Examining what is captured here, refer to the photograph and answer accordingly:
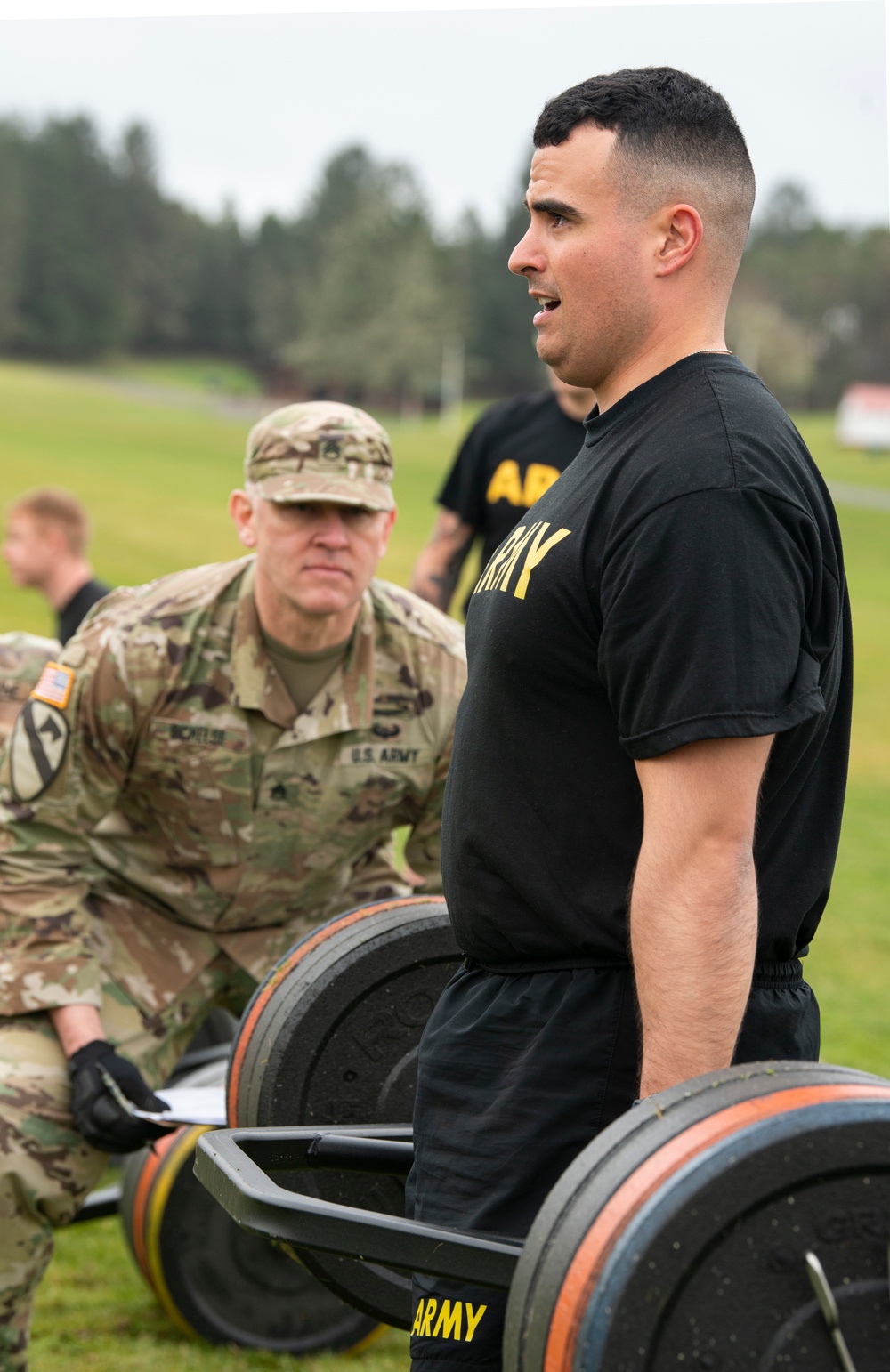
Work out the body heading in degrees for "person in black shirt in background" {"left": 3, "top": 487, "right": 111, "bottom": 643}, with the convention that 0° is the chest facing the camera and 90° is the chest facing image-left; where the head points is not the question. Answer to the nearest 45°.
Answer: approximately 90°

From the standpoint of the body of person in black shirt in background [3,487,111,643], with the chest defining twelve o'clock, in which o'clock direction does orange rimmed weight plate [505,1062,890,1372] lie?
The orange rimmed weight plate is roughly at 9 o'clock from the person in black shirt in background.

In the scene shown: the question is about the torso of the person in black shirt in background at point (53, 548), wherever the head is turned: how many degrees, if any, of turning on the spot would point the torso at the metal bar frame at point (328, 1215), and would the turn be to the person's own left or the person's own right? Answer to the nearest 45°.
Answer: approximately 90° to the person's own left

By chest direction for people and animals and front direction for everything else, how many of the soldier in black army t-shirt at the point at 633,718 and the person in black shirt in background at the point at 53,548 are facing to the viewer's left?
2

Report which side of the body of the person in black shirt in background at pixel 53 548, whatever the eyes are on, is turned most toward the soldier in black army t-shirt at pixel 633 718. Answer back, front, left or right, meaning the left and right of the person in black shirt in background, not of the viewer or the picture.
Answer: left

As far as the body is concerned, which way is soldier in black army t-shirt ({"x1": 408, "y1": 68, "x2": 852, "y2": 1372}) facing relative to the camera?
to the viewer's left

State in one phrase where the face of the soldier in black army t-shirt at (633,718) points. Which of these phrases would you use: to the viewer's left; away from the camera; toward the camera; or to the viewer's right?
to the viewer's left

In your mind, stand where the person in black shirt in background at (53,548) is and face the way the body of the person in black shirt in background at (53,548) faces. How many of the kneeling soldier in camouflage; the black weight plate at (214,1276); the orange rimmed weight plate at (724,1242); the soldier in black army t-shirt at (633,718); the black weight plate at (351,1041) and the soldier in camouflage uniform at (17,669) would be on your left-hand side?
6

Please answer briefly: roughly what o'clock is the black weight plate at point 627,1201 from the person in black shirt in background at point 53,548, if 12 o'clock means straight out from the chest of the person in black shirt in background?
The black weight plate is roughly at 9 o'clock from the person in black shirt in background.

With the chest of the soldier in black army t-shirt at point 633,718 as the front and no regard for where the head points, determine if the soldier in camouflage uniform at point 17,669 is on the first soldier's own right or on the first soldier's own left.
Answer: on the first soldier's own right

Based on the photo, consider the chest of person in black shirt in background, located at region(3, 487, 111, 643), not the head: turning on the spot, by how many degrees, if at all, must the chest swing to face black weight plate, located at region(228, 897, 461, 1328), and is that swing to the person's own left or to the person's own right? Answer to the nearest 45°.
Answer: approximately 90° to the person's own left
